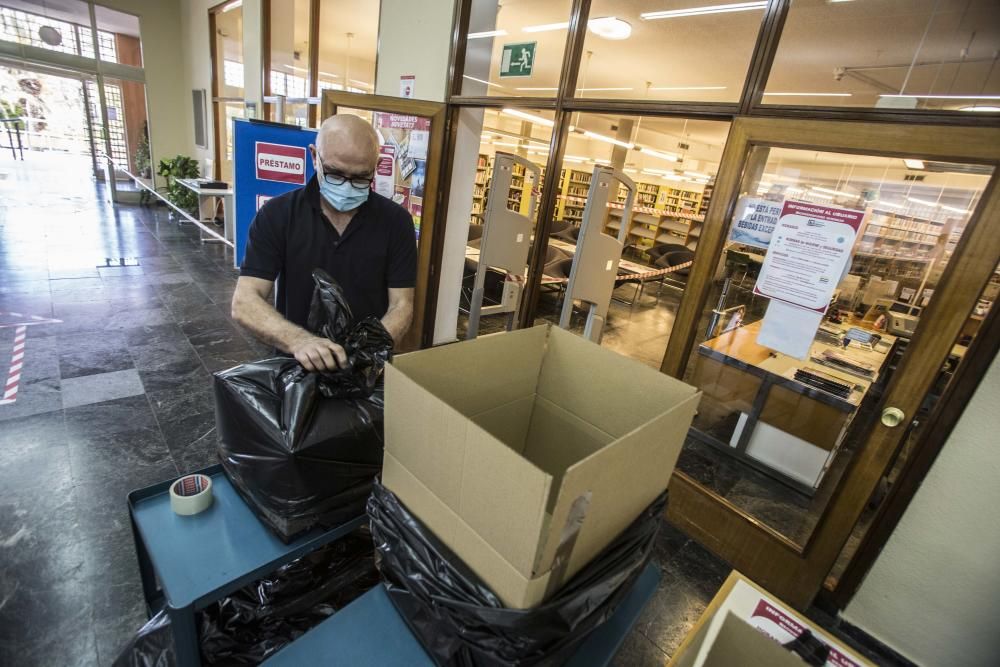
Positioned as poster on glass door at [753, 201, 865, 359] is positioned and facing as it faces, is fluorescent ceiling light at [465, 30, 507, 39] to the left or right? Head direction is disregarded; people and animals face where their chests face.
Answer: on its right

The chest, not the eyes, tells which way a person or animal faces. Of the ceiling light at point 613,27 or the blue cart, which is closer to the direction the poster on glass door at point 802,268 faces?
the blue cart

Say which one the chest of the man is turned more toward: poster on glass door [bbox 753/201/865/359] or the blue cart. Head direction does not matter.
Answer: the blue cart

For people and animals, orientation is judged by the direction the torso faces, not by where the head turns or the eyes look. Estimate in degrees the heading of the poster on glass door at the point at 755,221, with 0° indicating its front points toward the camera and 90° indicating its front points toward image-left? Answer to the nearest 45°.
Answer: approximately 0°

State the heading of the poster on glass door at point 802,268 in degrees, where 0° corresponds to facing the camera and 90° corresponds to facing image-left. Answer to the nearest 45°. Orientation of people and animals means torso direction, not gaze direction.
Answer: approximately 0°

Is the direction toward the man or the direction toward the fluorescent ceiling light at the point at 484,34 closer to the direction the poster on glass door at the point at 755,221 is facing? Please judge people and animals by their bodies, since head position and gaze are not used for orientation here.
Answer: the man

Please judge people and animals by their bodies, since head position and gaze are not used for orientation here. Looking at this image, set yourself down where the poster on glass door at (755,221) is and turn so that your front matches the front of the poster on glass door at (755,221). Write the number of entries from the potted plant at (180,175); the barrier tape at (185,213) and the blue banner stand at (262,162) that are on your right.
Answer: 3

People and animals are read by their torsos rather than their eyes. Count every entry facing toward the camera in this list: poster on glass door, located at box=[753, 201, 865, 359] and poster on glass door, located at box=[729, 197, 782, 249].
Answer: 2

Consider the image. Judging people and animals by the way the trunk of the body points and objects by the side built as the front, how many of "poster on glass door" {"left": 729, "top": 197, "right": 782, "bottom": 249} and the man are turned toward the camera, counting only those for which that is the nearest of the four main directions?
2

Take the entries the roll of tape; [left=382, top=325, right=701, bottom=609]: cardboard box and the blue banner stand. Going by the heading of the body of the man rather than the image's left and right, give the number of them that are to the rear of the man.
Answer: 1
